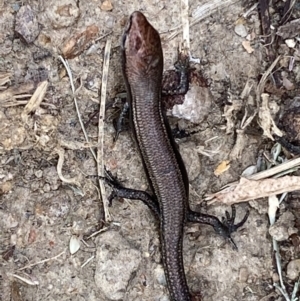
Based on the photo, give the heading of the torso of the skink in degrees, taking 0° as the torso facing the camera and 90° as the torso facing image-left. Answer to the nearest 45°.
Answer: approximately 180°

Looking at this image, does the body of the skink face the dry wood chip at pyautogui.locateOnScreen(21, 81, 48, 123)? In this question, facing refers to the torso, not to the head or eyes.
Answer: no

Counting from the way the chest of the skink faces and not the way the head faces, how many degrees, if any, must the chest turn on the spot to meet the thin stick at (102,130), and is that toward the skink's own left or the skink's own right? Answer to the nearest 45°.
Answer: approximately 90° to the skink's own left

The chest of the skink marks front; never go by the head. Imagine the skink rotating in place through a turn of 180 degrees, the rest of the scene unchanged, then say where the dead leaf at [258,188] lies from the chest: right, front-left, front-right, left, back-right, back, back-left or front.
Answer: left
